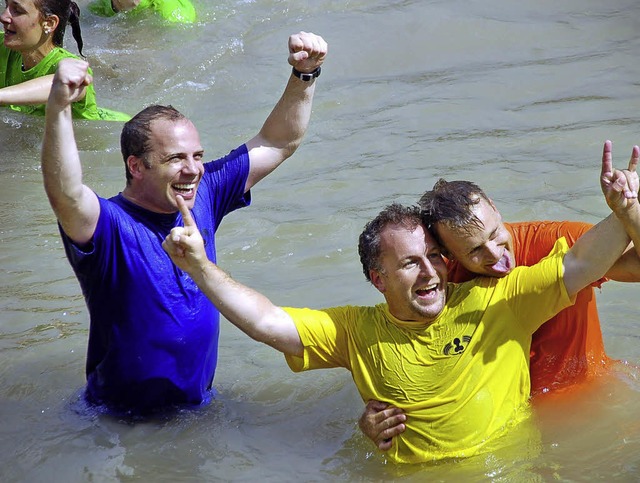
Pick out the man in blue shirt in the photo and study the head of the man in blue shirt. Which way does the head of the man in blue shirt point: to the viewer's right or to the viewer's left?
to the viewer's right

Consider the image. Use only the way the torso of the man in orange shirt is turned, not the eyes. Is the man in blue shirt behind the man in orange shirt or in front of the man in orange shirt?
in front

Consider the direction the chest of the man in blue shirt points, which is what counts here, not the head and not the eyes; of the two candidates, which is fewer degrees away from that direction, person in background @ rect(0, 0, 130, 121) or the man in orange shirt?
the man in orange shirt

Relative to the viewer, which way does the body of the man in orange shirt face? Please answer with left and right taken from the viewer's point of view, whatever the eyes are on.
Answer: facing the viewer and to the left of the viewer

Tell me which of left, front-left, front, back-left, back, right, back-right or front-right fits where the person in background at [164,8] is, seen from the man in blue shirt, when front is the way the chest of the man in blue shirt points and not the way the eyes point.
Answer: back-left

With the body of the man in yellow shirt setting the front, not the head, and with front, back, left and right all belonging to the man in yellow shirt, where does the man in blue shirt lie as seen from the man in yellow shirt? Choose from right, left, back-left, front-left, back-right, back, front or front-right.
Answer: right

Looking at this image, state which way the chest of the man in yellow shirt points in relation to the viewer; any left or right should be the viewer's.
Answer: facing the viewer

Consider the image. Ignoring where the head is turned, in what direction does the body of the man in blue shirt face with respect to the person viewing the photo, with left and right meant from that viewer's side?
facing the viewer and to the right of the viewer

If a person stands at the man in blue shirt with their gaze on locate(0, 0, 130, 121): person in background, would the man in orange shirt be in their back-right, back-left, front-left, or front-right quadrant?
back-right

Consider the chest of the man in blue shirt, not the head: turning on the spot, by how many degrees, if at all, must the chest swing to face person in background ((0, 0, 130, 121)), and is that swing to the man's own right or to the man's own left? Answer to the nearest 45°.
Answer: approximately 135° to the man's own left

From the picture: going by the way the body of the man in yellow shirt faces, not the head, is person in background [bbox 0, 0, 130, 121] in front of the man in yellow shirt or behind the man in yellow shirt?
behind

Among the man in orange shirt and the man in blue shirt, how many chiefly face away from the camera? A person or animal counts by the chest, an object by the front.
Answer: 0

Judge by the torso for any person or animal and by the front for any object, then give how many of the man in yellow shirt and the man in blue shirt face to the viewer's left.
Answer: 0
